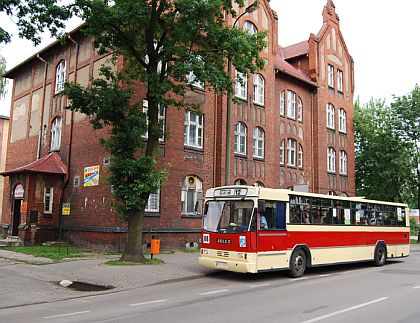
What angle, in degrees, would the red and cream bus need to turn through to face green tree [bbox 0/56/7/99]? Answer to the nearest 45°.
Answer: approximately 90° to its right

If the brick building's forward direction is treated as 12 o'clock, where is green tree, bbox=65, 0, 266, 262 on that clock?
The green tree is roughly at 2 o'clock from the brick building.

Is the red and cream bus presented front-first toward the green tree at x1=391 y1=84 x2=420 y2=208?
no

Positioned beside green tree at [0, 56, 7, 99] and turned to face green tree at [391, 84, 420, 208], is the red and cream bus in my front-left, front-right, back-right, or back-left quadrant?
front-right

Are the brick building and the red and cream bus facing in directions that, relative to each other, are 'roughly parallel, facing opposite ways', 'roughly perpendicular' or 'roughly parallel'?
roughly perpendicular

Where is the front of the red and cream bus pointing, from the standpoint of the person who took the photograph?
facing the viewer and to the left of the viewer

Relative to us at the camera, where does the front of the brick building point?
facing the viewer and to the right of the viewer

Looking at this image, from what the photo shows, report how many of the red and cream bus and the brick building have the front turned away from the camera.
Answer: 0

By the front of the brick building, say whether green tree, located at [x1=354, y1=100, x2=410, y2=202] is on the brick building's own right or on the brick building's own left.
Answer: on the brick building's own left

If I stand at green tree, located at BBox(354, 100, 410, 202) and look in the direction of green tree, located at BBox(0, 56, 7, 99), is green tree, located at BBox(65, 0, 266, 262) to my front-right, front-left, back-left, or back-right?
front-left

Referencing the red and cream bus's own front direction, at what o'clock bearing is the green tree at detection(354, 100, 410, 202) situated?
The green tree is roughly at 5 o'clock from the red and cream bus.
